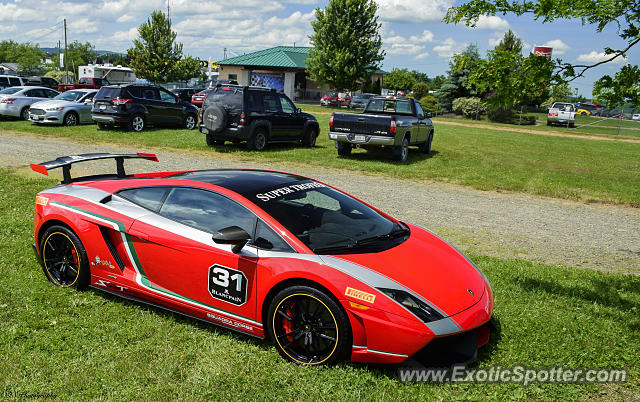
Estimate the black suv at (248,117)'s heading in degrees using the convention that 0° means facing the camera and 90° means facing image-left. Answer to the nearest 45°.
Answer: approximately 225°

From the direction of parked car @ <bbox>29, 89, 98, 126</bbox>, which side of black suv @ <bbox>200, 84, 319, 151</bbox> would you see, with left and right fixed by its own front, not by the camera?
left

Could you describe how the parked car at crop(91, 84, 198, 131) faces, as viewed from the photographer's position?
facing away from the viewer and to the right of the viewer

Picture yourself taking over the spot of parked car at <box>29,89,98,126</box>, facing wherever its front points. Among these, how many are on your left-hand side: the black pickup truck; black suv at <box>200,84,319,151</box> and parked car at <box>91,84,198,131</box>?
3

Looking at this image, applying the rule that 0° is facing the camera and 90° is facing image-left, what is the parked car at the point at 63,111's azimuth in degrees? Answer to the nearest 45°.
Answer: approximately 45°

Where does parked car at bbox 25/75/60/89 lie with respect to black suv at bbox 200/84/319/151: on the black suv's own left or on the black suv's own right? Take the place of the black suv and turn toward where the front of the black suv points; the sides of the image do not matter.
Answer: on the black suv's own left

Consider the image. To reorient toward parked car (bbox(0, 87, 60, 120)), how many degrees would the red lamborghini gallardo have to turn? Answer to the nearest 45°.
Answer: approximately 180°

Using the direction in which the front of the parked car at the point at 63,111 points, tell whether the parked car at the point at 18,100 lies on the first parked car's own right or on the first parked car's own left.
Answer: on the first parked car's own right
